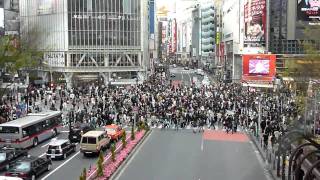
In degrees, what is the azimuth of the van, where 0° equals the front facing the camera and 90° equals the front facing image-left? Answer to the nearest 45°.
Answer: approximately 225°

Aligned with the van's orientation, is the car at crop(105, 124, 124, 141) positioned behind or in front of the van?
in front

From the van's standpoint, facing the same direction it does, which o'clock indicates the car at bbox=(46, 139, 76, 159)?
The car is roughly at 7 o'clock from the van.

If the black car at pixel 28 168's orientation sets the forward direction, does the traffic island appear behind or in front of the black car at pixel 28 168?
in front

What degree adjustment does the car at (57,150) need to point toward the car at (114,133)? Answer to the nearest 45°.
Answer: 0° — it already faces it

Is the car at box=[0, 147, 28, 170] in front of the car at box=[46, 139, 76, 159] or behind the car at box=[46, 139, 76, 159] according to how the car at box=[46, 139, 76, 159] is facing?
behind

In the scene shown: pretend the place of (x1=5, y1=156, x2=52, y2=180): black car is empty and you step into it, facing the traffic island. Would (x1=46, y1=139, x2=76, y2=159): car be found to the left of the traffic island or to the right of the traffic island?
left

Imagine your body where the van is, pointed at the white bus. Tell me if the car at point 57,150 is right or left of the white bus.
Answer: left
